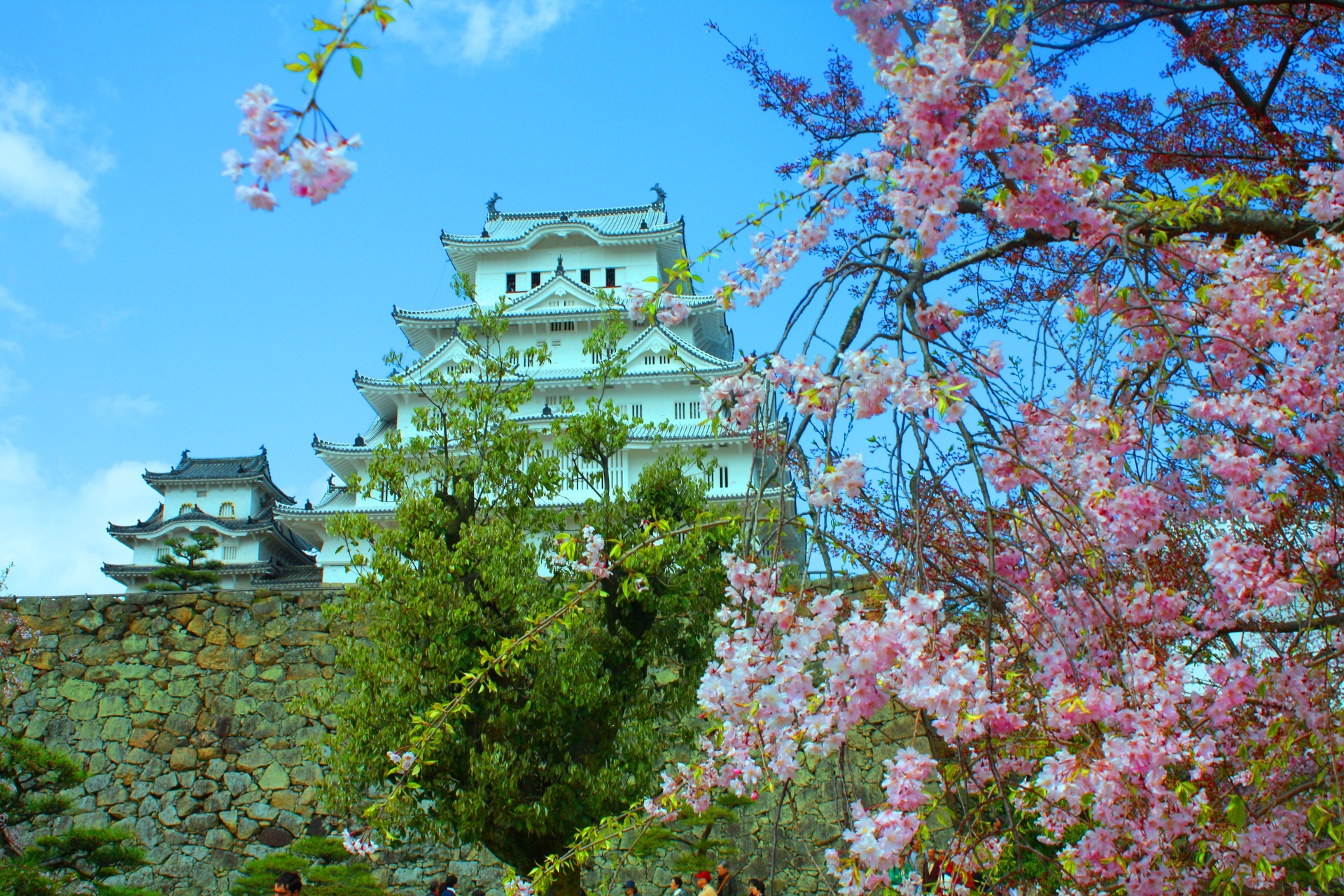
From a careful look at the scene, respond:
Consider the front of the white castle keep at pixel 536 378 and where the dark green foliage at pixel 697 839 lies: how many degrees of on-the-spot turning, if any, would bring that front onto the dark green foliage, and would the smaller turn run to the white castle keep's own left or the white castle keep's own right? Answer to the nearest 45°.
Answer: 0° — it already faces it

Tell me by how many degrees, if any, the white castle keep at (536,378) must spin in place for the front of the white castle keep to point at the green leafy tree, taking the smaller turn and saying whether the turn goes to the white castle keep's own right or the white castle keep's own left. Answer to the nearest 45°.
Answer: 0° — it already faces it

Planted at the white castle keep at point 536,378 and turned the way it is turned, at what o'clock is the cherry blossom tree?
The cherry blossom tree is roughly at 12 o'clock from the white castle keep.

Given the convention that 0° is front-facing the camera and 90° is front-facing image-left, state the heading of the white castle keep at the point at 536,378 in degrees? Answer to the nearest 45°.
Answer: approximately 0°
